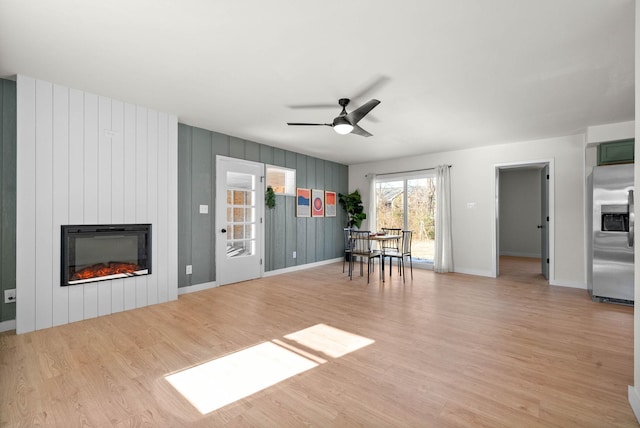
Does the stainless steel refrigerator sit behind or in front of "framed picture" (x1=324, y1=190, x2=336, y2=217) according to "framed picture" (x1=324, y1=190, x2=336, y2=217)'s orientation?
in front

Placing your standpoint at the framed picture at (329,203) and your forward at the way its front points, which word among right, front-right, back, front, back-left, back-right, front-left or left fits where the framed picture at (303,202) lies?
right

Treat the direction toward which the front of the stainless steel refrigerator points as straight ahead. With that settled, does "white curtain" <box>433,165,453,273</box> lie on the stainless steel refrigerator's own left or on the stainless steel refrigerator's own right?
on the stainless steel refrigerator's own right

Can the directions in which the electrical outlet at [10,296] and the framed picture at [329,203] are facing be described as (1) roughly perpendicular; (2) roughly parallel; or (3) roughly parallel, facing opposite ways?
roughly parallel

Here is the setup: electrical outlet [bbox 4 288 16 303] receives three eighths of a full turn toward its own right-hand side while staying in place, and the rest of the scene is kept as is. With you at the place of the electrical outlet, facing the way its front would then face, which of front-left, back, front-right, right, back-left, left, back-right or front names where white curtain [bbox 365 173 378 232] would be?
back-right

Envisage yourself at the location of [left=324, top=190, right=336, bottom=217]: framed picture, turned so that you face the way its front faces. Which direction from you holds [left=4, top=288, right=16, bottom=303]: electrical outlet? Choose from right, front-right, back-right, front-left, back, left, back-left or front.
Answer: right

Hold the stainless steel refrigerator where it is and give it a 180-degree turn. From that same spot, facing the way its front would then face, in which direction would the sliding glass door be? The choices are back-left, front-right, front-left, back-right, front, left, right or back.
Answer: left

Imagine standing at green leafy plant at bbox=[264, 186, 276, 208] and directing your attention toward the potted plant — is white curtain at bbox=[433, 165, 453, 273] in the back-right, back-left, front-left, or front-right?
front-right

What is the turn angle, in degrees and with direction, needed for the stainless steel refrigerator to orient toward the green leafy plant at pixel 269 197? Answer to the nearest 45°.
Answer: approximately 45° to its right

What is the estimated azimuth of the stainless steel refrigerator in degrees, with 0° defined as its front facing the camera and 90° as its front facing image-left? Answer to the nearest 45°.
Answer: approximately 0°

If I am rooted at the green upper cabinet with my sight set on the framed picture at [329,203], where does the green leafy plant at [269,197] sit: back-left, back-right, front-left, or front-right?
front-left

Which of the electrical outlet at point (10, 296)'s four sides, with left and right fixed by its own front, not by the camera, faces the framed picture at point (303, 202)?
left

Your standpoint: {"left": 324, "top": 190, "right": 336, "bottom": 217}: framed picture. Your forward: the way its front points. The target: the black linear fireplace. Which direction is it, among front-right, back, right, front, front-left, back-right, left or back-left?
right

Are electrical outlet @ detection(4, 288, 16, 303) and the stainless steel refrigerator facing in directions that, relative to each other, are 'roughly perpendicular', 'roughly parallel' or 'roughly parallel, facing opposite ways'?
roughly perpendicular

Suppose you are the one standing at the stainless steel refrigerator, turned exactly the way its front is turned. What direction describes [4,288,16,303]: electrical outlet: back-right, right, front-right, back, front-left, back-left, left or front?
front-right
